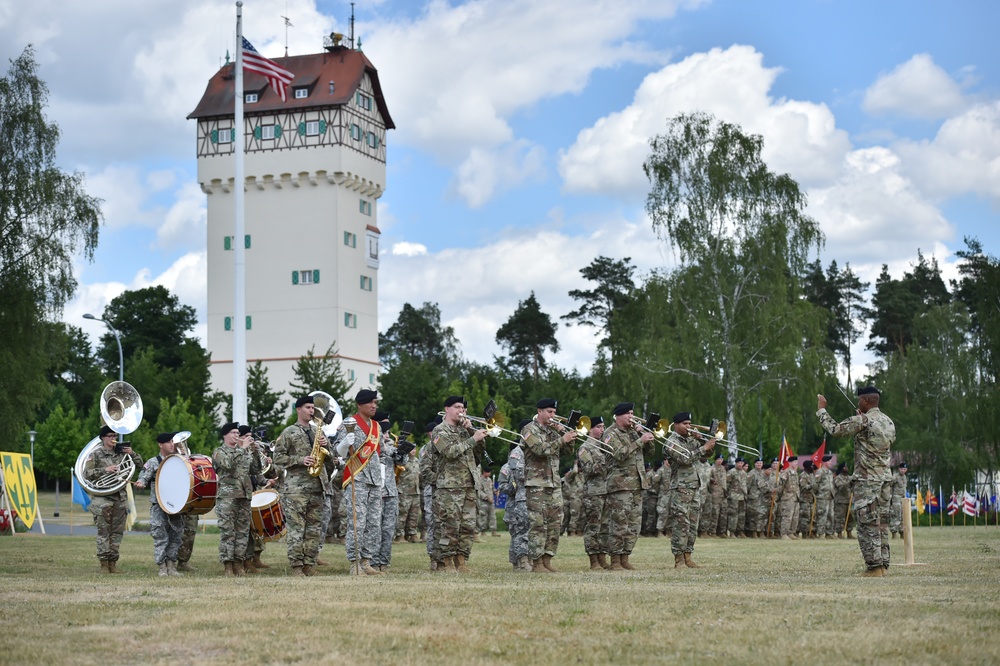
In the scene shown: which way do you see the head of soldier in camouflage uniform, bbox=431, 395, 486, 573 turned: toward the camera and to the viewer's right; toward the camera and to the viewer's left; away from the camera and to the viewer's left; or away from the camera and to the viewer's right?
toward the camera and to the viewer's right

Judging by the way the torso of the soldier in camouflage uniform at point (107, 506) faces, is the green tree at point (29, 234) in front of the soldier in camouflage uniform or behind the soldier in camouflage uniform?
behind

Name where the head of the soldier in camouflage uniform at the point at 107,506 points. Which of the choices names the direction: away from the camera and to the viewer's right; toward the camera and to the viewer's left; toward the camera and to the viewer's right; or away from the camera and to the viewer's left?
toward the camera and to the viewer's right

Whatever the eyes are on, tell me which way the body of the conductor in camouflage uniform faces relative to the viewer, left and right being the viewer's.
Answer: facing away from the viewer and to the left of the viewer

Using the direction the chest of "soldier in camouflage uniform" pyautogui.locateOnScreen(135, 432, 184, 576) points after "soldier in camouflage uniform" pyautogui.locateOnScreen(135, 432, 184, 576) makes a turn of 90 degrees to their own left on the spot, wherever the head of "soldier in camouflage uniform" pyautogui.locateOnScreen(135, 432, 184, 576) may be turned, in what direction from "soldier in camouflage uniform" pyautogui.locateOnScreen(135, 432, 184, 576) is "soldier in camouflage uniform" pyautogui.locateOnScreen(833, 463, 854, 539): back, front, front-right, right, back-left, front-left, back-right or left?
front

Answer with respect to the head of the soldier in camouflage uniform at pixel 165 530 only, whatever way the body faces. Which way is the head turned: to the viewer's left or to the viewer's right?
to the viewer's right

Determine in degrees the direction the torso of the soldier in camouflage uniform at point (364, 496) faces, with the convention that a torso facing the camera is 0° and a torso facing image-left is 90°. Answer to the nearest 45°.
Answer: approximately 315°

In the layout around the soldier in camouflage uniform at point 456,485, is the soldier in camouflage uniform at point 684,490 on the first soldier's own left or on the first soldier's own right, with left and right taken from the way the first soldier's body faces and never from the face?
on the first soldier's own left

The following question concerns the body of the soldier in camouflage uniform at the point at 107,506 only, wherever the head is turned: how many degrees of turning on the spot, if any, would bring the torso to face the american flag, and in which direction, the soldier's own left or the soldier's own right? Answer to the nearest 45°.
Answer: approximately 135° to the soldier's own left

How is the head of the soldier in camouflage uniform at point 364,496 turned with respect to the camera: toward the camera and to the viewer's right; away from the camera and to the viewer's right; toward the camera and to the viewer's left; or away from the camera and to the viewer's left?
toward the camera and to the viewer's right

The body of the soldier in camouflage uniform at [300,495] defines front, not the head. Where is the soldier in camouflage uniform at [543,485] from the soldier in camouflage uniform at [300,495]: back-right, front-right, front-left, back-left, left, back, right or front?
front-left

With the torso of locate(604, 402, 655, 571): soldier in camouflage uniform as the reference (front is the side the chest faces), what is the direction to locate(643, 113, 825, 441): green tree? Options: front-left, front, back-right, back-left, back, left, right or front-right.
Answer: back-left

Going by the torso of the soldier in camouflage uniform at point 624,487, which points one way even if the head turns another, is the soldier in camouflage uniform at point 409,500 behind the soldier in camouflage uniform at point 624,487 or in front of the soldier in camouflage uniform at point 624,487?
behind
